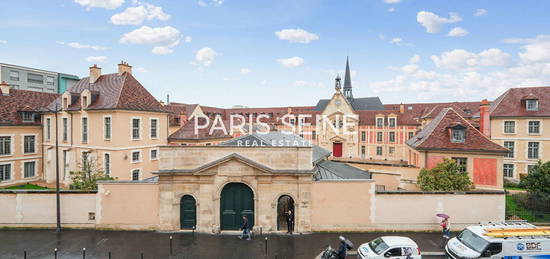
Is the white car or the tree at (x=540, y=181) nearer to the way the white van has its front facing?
the white car

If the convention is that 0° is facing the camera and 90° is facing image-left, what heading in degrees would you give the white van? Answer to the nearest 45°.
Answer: approximately 45°

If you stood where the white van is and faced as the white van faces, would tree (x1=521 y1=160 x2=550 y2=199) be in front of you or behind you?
behind

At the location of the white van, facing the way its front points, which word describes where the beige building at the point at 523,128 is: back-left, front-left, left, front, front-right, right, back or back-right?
back-right

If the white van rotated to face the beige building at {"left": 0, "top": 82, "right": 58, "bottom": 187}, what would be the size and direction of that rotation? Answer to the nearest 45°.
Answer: approximately 45° to its right
